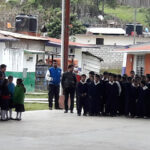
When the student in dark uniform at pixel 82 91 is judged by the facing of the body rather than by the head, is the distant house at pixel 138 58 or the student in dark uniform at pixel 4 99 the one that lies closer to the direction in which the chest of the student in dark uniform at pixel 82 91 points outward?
the student in dark uniform

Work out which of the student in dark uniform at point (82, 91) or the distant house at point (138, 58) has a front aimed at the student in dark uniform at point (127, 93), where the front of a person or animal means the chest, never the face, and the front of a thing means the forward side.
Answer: the distant house

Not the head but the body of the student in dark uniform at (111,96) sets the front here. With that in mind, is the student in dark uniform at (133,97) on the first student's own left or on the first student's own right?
on the first student's own left

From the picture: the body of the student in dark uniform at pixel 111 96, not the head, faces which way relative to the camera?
toward the camera

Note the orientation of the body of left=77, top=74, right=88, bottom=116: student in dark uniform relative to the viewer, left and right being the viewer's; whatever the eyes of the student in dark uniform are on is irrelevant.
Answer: facing the viewer

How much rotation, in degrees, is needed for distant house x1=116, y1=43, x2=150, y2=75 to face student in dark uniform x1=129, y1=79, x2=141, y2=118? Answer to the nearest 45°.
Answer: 0° — it already faces them

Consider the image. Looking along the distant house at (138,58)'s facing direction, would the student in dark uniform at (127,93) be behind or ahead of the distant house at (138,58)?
ahead

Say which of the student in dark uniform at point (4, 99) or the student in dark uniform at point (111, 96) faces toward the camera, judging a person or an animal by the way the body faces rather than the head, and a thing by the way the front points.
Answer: the student in dark uniform at point (111, 96)

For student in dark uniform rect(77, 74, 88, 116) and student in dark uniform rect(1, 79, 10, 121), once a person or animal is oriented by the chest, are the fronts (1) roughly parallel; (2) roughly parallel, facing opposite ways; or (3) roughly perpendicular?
roughly parallel, facing opposite ways

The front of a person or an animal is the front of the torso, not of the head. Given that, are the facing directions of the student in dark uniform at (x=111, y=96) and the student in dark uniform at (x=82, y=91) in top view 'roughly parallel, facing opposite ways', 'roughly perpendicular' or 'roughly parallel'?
roughly parallel

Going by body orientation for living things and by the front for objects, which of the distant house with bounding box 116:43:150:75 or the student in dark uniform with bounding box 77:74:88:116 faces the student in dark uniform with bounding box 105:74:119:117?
the distant house

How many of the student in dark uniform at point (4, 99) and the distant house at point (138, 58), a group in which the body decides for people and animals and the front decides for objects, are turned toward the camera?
1

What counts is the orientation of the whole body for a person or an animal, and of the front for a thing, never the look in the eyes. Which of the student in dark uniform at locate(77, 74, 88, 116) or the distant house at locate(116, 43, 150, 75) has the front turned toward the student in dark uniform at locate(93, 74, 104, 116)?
the distant house
